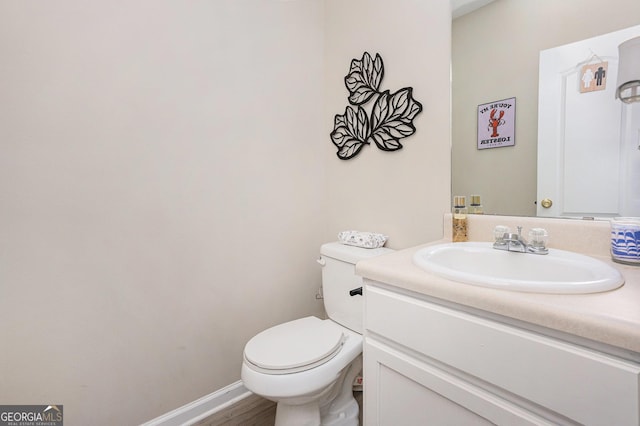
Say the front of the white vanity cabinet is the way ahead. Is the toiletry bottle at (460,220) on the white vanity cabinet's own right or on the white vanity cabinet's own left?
on the white vanity cabinet's own right

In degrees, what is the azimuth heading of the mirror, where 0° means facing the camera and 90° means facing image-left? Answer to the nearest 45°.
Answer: approximately 45°

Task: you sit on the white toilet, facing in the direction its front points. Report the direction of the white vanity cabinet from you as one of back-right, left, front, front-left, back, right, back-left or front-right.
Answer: left

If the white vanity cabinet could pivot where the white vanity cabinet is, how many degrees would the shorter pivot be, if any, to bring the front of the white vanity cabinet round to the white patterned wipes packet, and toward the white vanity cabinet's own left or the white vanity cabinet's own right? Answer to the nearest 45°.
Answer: approximately 90° to the white vanity cabinet's own right

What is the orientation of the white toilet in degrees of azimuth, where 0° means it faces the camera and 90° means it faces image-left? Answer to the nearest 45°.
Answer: approximately 45°

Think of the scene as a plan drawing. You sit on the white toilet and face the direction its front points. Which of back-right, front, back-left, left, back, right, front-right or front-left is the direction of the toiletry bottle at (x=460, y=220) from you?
back-left

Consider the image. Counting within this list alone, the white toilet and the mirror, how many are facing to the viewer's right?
0

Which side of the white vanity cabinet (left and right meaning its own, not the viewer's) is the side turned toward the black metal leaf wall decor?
right

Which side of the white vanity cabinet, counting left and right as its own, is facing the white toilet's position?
right

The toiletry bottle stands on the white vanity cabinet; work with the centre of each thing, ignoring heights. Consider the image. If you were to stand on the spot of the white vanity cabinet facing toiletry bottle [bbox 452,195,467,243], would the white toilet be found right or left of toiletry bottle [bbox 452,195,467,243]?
left

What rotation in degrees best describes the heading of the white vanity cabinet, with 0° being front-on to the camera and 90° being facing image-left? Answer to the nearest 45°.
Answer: approximately 45°
